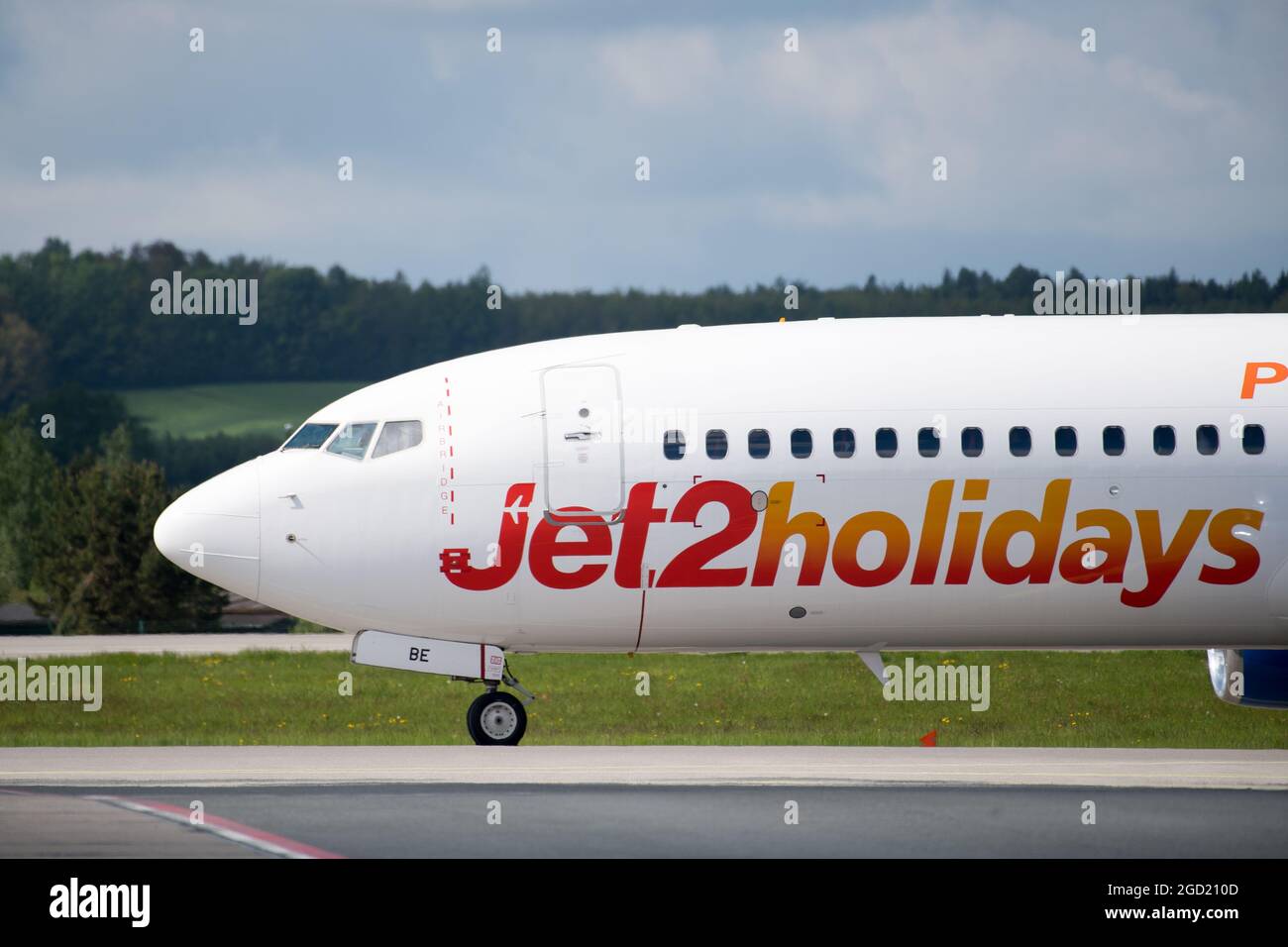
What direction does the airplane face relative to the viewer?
to the viewer's left
